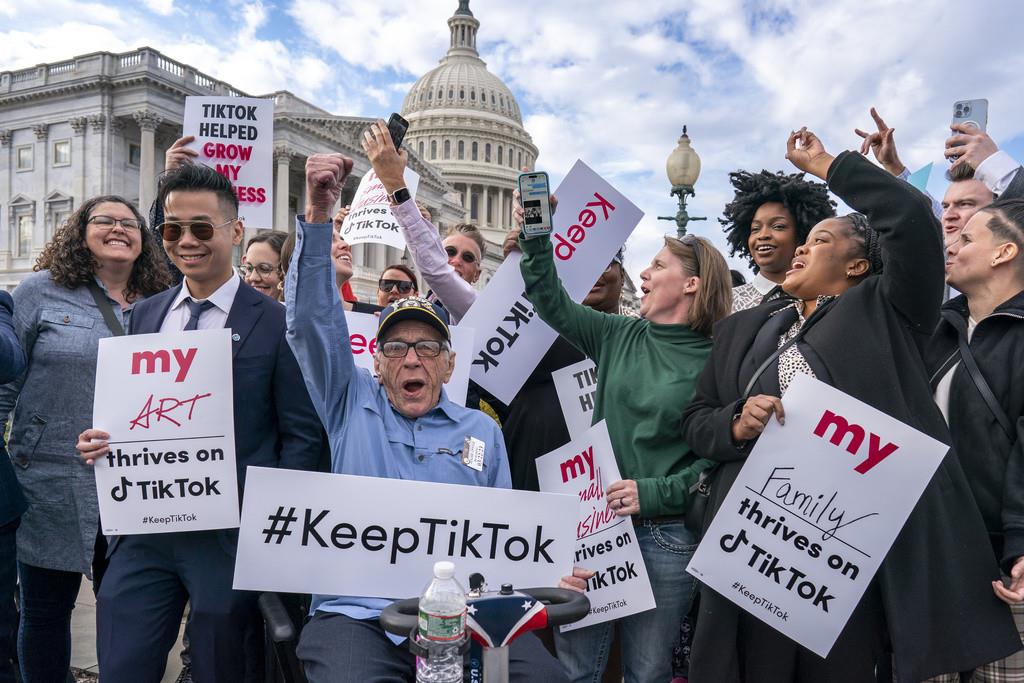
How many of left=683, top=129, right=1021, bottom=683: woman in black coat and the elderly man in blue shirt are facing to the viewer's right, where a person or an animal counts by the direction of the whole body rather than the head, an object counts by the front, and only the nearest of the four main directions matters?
0

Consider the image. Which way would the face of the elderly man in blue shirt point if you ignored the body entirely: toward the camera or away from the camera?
toward the camera

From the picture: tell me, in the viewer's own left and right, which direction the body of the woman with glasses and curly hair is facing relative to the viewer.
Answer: facing the viewer and to the right of the viewer

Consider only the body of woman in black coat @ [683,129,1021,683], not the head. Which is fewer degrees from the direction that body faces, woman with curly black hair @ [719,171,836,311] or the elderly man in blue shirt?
the elderly man in blue shirt

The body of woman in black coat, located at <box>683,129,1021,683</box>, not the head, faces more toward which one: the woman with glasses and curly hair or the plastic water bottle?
the plastic water bottle

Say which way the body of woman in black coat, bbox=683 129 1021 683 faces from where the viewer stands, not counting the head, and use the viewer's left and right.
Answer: facing the viewer and to the left of the viewer

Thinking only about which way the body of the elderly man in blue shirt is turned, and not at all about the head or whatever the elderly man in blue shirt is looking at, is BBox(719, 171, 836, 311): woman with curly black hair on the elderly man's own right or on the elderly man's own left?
on the elderly man's own left

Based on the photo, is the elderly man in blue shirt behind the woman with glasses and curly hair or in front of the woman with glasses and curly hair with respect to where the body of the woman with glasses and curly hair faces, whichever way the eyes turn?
in front

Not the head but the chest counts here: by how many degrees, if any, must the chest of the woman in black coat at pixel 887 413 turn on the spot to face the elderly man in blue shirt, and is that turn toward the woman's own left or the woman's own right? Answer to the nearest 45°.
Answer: approximately 45° to the woman's own right

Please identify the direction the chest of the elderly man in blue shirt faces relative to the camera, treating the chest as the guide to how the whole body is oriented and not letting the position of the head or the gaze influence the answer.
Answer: toward the camera

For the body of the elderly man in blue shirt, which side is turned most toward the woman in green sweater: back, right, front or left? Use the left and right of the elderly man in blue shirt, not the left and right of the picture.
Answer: left
